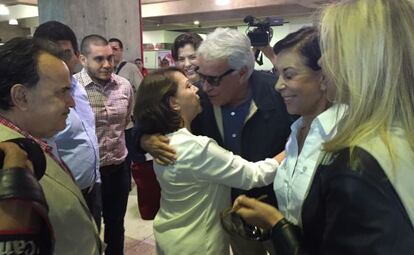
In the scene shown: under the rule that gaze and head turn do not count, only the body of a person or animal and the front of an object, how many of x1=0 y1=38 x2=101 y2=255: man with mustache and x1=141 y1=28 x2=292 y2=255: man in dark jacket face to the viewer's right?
1

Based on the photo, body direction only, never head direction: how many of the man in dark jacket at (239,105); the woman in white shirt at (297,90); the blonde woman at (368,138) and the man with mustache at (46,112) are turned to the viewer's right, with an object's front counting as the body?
1

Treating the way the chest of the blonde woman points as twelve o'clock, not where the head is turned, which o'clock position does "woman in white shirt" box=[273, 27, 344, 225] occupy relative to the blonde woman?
The woman in white shirt is roughly at 1 o'clock from the blonde woman.

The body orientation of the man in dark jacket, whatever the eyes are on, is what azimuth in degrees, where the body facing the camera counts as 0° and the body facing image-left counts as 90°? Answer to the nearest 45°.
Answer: approximately 45°

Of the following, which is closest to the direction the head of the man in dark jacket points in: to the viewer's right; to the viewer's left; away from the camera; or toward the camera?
to the viewer's left

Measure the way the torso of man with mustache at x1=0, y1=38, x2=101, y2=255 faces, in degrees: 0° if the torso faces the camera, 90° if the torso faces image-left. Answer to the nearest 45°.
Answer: approximately 270°

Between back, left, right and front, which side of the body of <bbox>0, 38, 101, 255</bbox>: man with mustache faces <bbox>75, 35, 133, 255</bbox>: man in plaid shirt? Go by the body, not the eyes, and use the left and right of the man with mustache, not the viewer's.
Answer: left

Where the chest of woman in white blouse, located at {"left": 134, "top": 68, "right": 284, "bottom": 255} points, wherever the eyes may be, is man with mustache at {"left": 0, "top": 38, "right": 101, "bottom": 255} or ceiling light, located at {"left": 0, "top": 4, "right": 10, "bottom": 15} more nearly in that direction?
the ceiling light

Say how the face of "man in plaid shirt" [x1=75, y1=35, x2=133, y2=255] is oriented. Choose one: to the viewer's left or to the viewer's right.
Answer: to the viewer's right

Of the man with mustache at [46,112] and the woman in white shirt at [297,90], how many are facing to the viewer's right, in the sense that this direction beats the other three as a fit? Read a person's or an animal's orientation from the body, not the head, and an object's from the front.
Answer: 1

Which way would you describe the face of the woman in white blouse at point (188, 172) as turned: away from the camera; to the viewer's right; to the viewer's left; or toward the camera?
to the viewer's right

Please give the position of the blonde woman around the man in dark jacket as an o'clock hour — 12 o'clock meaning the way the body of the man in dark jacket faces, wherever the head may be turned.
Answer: The blonde woman is roughly at 10 o'clock from the man in dark jacket.

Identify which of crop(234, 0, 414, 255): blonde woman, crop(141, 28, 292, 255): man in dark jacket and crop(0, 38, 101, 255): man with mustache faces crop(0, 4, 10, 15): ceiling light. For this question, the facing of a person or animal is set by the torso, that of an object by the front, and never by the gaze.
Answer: the blonde woman

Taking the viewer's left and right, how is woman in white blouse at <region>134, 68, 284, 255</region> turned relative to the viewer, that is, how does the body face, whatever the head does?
facing away from the viewer and to the right of the viewer

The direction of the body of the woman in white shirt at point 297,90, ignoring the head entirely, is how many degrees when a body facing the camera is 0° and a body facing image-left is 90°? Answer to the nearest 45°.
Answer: approximately 45°

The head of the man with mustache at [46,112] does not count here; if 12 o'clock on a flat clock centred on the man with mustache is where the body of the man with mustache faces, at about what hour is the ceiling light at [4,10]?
The ceiling light is roughly at 9 o'clock from the man with mustache.

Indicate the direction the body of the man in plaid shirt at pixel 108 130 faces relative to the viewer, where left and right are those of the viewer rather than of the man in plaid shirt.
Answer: facing the viewer and to the right of the viewer

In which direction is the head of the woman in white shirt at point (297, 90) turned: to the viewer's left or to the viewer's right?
to the viewer's left
